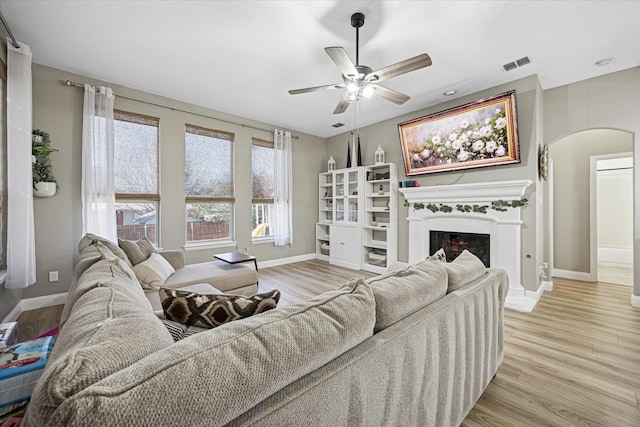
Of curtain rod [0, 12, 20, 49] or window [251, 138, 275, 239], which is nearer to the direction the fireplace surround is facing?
the curtain rod

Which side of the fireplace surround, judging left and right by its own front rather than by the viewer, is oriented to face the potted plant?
front

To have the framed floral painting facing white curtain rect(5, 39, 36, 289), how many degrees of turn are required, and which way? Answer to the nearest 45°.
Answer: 0° — it already faces it

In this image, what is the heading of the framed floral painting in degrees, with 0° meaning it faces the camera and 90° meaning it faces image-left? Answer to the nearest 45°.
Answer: approximately 45°

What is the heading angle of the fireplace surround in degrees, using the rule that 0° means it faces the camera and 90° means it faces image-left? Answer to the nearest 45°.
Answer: approximately 45°

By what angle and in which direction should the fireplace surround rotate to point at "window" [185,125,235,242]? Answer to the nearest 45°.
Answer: approximately 45° to its right

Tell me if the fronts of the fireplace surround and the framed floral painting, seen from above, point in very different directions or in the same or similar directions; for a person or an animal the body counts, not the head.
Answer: same or similar directions

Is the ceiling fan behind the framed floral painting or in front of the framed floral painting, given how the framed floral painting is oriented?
in front

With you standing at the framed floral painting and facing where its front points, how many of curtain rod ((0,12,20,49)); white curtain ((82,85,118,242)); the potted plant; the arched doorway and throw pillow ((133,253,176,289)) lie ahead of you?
4

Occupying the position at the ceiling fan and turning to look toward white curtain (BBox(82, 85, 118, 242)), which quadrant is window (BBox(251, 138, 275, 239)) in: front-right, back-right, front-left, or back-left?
front-right

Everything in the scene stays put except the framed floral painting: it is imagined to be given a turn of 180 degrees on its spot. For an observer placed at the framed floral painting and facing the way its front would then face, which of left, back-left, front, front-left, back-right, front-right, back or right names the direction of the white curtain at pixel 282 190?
back-left

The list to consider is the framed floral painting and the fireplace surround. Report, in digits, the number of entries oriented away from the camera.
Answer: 0

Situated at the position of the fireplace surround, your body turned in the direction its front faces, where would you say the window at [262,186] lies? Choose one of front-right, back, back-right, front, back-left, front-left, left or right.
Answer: front-right

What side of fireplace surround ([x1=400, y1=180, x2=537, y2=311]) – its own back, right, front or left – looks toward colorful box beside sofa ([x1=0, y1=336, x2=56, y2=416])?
front
